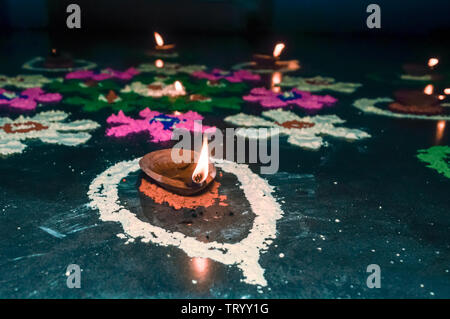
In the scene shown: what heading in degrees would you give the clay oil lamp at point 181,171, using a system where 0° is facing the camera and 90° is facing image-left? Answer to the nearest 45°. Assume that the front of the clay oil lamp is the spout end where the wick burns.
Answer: approximately 315°

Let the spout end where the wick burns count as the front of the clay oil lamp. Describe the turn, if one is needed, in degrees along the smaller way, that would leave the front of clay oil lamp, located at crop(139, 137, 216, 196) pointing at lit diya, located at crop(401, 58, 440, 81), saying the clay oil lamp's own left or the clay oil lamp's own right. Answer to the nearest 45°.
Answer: approximately 90° to the clay oil lamp's own left

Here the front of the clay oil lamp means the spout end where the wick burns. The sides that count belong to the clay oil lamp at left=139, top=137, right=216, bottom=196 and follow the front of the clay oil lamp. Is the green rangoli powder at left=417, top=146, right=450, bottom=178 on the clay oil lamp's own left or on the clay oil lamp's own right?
on the clay oil lamp's own left

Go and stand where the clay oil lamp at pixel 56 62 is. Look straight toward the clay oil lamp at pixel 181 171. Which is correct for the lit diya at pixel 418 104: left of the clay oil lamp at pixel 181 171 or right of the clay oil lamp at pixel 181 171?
left

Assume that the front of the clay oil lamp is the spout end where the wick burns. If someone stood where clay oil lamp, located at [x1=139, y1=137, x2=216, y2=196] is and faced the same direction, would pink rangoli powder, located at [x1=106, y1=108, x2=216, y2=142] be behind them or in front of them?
behind

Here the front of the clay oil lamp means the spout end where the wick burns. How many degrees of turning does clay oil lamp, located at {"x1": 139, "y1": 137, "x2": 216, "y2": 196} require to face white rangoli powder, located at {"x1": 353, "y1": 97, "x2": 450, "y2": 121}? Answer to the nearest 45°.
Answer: approximately 90° to its left

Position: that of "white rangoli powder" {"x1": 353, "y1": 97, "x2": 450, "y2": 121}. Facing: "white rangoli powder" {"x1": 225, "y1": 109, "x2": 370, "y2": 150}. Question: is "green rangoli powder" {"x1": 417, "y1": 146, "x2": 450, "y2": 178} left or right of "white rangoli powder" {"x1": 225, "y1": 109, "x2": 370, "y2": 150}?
left

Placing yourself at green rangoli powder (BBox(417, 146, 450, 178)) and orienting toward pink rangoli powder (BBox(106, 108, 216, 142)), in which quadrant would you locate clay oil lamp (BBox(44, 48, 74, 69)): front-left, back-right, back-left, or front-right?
front-right

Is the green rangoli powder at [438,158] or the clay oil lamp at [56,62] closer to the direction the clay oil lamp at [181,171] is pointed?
the green rangoli powder

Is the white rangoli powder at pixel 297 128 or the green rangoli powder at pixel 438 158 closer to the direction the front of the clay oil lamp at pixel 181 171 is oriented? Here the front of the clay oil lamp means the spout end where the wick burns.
the green rangoli powder
